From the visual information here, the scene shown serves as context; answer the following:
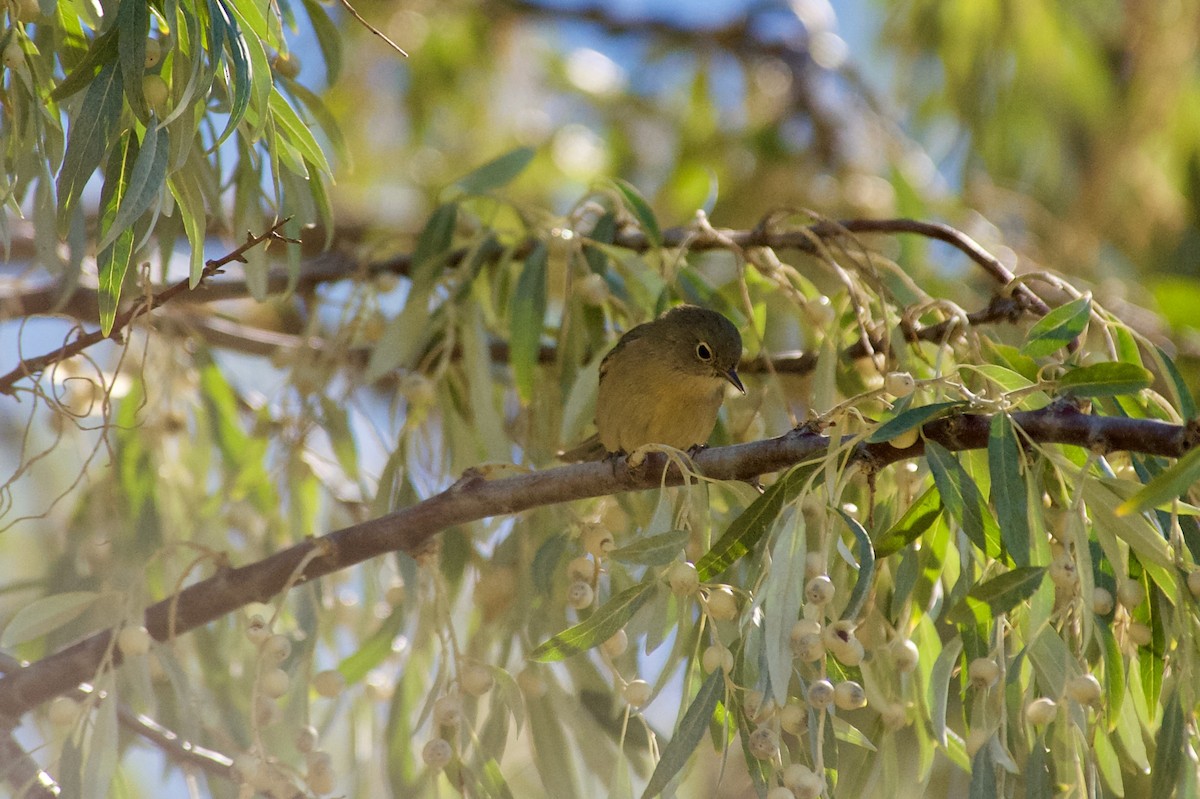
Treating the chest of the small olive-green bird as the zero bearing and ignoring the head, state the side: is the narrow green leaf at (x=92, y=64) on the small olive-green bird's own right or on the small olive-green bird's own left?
on the small olive-green bird's own right

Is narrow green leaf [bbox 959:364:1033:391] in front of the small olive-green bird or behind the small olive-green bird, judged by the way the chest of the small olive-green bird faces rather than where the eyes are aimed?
in front

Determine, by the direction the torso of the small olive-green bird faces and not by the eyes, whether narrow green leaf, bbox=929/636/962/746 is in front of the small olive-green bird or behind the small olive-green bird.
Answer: in front

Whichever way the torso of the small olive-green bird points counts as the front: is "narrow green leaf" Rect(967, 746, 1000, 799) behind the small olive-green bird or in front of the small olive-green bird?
in front

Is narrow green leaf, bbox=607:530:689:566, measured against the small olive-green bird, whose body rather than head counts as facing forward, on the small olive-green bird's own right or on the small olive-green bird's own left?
on the small olive-green bird's own right

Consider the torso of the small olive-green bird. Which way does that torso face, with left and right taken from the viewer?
facing the viewer and to the right of the viewer
